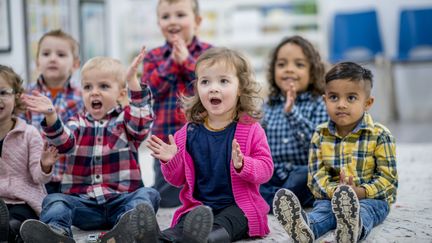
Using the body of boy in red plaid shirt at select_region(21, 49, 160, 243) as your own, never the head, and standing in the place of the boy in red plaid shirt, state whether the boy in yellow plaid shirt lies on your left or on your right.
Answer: on your left

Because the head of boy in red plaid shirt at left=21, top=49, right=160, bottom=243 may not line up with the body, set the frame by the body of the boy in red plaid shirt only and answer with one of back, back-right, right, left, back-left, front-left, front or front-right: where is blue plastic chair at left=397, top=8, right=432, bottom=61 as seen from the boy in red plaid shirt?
back-left

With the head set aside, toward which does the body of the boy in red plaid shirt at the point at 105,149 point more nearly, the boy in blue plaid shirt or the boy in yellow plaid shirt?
the boy in yellow plaid shirt

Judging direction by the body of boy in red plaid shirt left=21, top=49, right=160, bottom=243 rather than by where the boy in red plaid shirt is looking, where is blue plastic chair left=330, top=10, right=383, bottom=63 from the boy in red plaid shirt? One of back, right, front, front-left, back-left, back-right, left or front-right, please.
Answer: back-left

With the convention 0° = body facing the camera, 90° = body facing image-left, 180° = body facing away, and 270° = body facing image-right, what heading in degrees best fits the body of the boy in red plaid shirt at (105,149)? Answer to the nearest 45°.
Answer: approximately 0°
